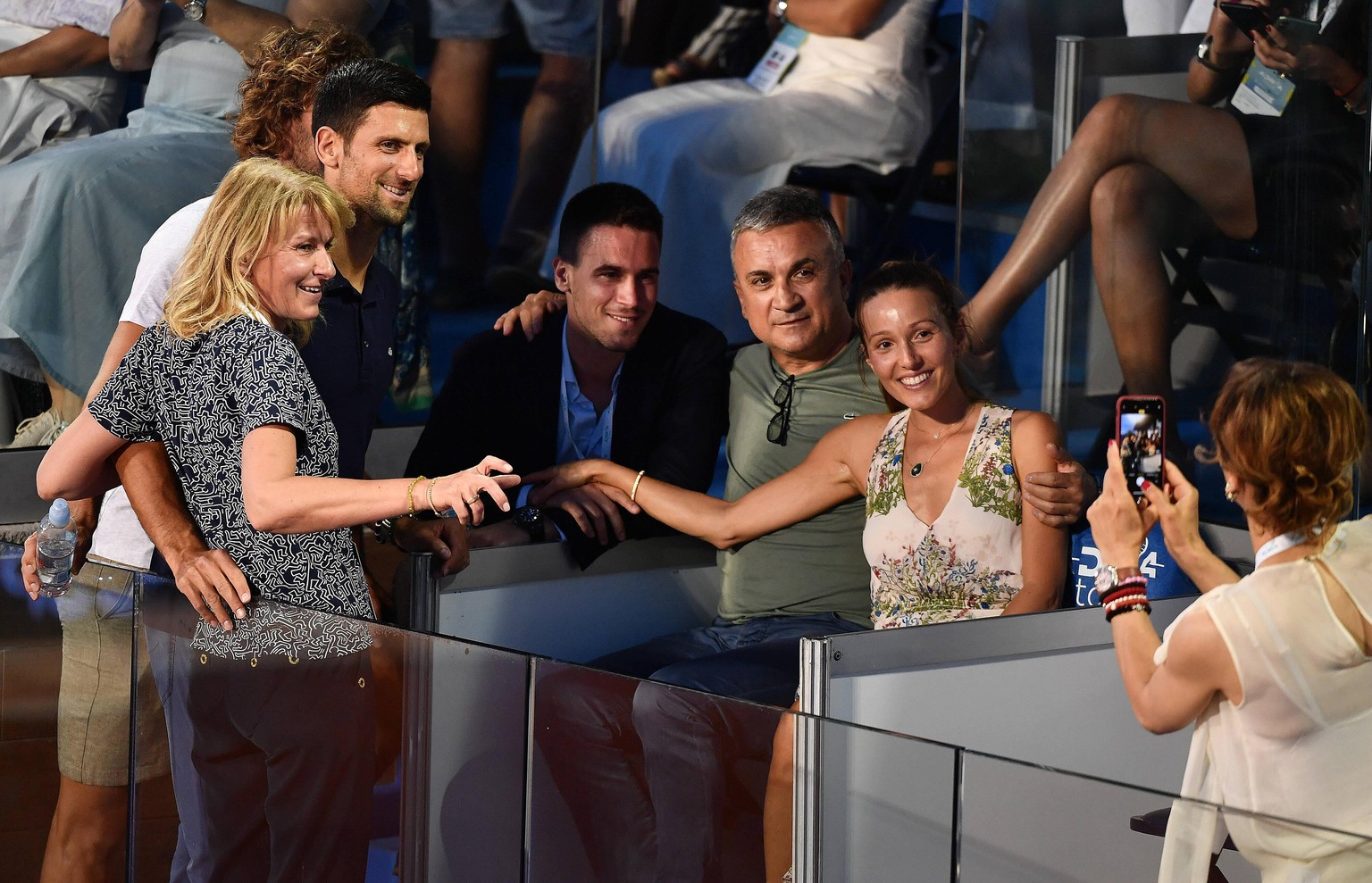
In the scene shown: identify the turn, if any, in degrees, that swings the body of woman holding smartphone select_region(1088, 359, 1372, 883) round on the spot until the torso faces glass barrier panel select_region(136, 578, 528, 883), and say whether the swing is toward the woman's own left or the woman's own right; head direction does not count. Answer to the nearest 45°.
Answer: approximately 45° to the woman's own left

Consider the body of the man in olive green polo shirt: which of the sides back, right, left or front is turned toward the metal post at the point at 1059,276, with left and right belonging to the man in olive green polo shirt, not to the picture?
back

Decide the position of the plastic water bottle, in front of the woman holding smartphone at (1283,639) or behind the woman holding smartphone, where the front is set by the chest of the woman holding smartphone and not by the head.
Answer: in front

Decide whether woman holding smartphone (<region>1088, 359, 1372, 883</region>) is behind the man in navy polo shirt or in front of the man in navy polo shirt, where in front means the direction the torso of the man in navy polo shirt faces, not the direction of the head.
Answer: in front

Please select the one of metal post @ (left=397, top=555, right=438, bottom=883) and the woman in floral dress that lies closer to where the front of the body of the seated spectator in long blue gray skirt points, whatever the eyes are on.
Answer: the metal post

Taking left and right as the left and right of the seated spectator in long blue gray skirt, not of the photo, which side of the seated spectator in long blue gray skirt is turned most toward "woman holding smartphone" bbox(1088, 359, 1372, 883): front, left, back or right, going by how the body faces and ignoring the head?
left

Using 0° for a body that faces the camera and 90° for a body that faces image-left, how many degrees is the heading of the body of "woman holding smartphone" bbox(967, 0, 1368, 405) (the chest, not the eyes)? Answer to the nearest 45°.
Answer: approximately 45°

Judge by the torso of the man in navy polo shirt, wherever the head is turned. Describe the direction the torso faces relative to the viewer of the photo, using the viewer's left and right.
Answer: facing the viewer and to the right of the viewer

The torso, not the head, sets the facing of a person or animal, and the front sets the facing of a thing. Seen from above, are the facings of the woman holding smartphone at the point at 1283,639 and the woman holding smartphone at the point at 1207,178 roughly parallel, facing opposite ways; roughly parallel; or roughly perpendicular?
roughly perpendicular

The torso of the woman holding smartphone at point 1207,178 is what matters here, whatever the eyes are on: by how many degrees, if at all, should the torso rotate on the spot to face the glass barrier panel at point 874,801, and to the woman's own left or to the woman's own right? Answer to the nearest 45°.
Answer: approximately 45° to the woman's own left

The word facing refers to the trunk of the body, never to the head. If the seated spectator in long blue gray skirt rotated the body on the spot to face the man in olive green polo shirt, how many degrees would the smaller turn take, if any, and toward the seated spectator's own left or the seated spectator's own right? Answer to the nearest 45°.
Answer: approximately 90° to the seated spectator's own left

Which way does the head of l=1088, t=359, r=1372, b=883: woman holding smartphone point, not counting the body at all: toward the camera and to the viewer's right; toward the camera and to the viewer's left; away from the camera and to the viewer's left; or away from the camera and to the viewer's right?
away from the camera and to the viewer's left

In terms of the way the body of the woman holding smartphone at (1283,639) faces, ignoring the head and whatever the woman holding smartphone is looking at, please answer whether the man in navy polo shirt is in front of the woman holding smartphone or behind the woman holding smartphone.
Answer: in front
